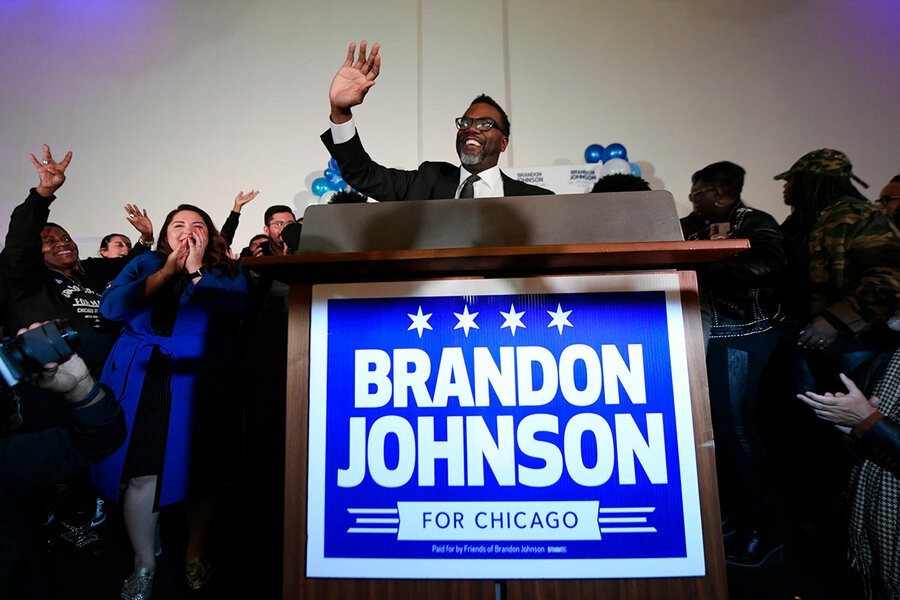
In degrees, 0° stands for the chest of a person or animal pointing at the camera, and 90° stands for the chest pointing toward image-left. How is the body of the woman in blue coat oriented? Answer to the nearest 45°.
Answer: approximately 0°

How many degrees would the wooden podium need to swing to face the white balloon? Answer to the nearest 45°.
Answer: approximately 180°

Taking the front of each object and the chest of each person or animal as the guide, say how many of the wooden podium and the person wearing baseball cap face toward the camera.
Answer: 1

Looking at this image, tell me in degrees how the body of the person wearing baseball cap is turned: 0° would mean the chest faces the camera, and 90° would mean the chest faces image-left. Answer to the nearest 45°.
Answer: approximately 90°
